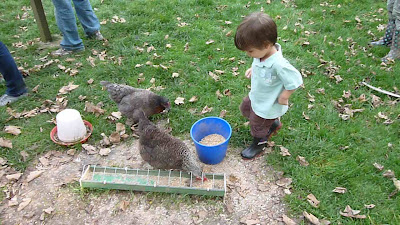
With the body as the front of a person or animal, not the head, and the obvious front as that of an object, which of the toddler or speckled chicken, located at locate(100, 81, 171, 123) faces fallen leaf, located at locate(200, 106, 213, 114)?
the speckled chicken

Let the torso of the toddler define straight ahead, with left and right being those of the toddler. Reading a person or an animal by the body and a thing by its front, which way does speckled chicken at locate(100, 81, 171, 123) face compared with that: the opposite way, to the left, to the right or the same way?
the opposite way

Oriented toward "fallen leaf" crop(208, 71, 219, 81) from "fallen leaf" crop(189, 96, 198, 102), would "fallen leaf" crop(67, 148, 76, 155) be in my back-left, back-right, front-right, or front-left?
back-left

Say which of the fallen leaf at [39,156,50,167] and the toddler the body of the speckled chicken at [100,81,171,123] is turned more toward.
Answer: the toddler

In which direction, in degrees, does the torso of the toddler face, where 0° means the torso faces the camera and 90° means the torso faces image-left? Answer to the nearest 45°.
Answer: approximately 45°

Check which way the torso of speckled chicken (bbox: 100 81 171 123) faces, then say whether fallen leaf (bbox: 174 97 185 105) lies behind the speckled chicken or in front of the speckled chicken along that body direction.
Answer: in front

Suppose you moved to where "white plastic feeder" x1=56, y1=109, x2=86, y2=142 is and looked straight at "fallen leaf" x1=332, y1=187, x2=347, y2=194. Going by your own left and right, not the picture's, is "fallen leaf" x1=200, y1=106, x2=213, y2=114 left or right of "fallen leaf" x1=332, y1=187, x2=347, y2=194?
left

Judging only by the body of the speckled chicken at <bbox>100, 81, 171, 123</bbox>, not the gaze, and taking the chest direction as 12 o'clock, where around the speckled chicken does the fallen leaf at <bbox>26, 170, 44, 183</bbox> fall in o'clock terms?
The fallen leaf is roughly at 5 o'clock from the speckled chicken.

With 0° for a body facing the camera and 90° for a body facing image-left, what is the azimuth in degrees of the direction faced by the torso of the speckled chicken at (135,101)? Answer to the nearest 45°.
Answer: approximately 270°

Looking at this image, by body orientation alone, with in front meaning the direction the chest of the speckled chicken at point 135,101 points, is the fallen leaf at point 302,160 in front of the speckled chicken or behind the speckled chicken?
in front

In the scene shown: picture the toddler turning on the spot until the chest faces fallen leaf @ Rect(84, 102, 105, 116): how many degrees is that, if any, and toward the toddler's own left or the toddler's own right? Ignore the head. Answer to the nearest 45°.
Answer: approximately 45° to the toddler's own right

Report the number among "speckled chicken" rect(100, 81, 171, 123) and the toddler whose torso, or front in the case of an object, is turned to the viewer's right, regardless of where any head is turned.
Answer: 1

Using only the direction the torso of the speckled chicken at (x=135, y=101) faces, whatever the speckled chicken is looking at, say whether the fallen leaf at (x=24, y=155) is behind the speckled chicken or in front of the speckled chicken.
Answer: behind
